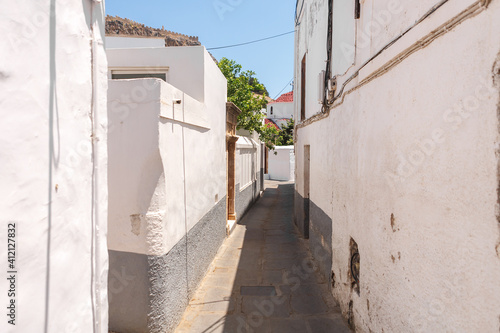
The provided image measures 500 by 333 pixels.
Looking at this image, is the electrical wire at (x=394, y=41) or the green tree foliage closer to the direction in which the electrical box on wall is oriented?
the green tree foliage

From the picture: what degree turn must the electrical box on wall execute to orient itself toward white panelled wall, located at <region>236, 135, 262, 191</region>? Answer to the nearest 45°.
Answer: approximately 45° to its right

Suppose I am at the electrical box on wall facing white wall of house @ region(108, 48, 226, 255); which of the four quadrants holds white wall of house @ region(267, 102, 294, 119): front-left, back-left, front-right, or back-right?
back-right

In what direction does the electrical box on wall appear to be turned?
to the viewer's left

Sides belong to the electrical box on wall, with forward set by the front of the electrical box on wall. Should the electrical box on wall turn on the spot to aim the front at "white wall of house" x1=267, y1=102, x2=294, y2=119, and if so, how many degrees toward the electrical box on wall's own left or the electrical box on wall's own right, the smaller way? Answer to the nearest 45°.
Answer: approximately 90° to the electrical box on wall's own right

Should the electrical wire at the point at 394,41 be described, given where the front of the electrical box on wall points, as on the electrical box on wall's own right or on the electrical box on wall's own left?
on the electrical box on wall's own left

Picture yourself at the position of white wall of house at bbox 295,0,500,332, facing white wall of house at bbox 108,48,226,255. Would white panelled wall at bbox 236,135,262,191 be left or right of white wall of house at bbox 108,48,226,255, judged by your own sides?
right
